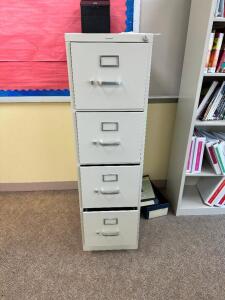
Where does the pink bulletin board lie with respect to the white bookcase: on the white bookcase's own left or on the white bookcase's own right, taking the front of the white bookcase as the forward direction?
on the white bookcase's own right

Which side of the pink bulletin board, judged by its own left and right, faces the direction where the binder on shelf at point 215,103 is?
left

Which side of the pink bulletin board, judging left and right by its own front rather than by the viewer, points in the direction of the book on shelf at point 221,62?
left

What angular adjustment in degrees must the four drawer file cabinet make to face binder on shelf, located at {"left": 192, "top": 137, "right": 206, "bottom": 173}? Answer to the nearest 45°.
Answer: approximately 135° to its left

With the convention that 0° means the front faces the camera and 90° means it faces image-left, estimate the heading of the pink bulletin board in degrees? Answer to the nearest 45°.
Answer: approximately 0°
